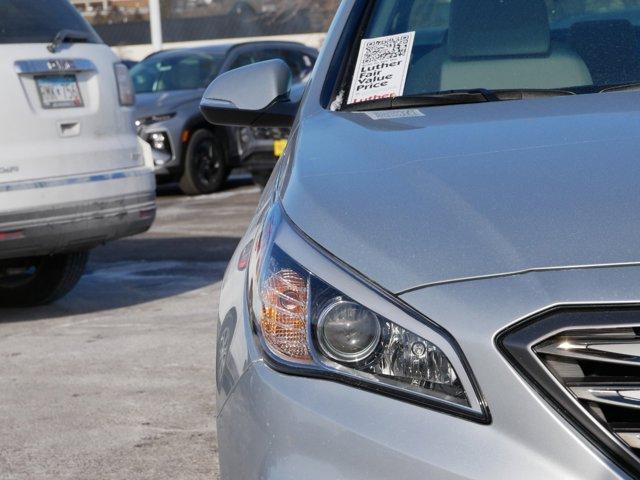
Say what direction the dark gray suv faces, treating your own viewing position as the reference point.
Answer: facing the viewer and to the left of the viewer

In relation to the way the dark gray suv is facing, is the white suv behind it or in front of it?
in front
